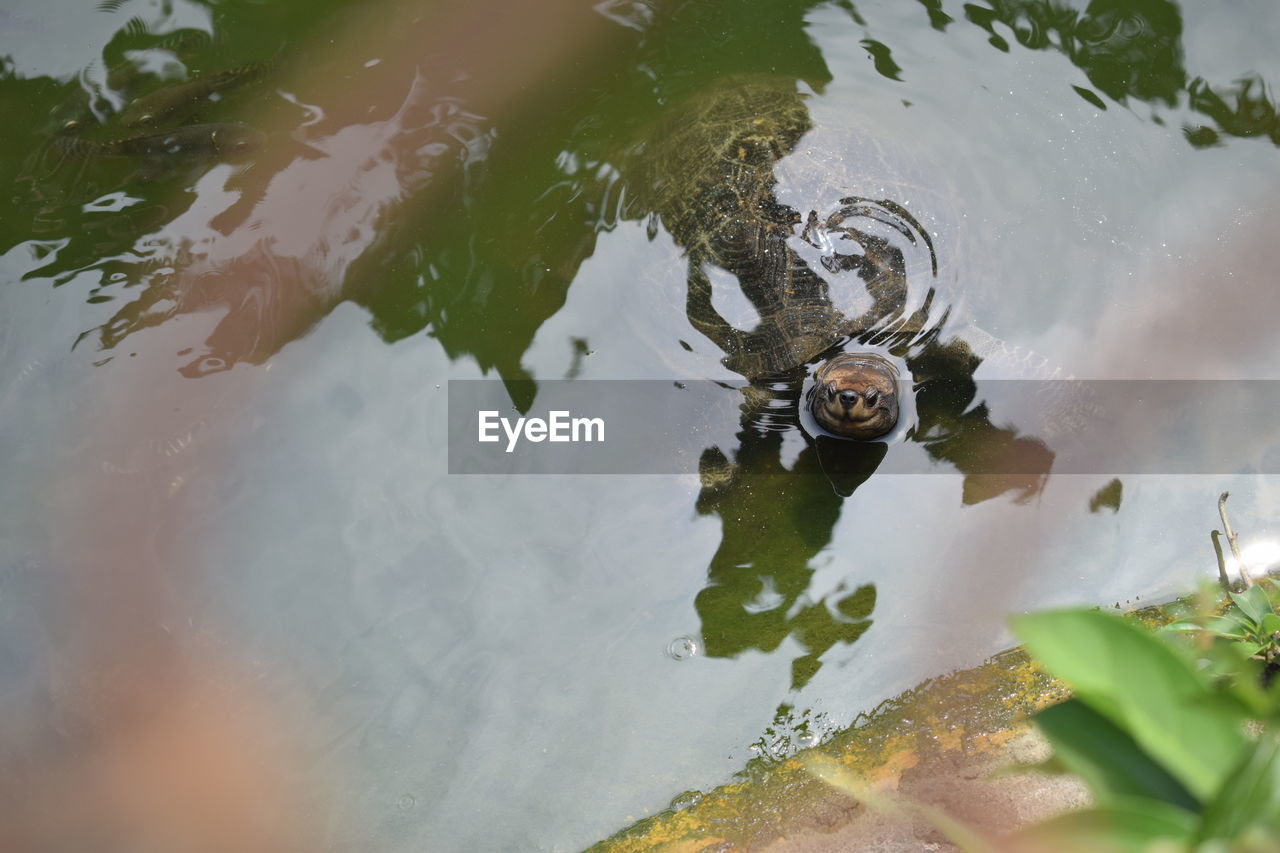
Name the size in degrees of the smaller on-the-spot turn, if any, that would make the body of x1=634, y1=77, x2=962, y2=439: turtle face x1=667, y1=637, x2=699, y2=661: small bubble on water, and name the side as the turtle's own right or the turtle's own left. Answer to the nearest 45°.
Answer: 0° — it already faces it

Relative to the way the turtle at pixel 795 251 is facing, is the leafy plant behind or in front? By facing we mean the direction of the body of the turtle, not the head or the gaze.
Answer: in front

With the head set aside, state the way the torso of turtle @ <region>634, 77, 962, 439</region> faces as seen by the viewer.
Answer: toward the camera

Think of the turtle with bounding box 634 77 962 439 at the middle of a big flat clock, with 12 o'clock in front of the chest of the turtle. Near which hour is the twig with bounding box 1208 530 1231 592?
The twig is roughly at 10 o'clock from the turtle.
